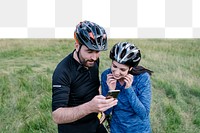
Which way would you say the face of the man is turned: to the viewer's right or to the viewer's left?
to the viewer's right

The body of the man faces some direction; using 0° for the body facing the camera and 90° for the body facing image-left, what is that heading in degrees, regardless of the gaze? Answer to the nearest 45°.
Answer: approximately 315°
